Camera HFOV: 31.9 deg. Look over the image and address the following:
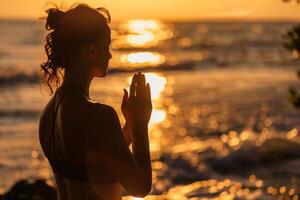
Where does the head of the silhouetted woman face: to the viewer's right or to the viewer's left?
to the viewer's right

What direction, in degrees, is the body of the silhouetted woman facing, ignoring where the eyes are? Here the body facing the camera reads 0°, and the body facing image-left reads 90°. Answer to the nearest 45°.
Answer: approximately 225°
